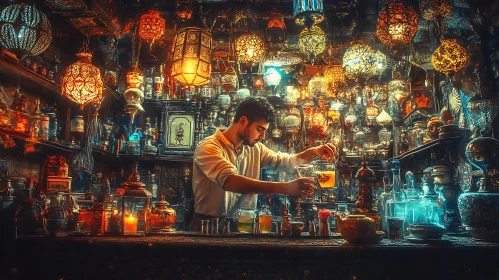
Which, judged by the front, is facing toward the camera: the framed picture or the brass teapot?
the framed picture

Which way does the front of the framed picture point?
toward the camera

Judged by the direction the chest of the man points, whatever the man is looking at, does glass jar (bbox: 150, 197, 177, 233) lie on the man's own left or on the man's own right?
on the man's own right

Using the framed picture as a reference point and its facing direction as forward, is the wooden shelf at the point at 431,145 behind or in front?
in front

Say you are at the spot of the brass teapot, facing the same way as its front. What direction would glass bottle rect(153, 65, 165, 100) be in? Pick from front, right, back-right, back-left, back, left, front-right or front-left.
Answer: front-right

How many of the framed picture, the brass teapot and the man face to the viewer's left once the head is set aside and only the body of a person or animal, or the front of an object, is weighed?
1

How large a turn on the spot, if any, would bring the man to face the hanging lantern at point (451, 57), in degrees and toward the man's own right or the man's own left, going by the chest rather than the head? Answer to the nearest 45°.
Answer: approximately 45° to the man's own left

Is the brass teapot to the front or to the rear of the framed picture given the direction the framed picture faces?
to the front

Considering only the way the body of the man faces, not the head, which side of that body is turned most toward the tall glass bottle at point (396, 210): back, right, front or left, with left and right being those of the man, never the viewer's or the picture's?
front

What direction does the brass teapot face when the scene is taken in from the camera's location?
facing to the left of the viewer

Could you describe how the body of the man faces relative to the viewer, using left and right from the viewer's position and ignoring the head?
facing the viewer and to the right of the viewer

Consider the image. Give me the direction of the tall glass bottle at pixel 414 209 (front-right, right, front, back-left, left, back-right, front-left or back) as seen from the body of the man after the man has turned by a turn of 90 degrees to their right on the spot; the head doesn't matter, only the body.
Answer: left
